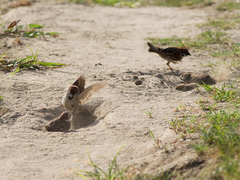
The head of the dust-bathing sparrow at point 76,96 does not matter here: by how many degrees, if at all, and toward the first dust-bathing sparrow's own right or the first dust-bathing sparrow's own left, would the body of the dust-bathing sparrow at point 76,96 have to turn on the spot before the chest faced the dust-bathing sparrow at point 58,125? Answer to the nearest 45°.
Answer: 0° — it already faces it

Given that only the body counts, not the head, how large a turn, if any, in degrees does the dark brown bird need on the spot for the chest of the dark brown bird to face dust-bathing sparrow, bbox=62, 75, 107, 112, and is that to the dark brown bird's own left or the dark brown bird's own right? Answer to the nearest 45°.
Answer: approximately 135° to the dark brown bird's own right

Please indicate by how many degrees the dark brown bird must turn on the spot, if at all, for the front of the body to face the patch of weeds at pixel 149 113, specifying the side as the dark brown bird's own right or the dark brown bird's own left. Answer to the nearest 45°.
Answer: approximately 90° to the dark brown bird's own right

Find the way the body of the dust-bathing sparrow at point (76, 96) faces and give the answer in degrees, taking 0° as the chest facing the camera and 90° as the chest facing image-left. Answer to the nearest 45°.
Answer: approximately 45°

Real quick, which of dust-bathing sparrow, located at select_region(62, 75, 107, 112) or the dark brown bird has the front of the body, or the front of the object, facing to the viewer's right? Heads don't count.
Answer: the dark brown bird

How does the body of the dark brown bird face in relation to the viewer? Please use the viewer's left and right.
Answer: facing to the right of the viewer
